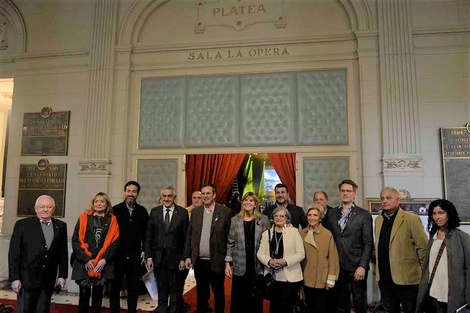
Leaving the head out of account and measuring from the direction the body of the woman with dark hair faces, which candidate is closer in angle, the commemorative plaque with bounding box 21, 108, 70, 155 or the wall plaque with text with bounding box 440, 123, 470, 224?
the commemorative plaque

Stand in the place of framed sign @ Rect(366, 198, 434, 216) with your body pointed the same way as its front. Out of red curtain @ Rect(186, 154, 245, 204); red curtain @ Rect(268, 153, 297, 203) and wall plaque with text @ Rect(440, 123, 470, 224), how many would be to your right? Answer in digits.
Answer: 2

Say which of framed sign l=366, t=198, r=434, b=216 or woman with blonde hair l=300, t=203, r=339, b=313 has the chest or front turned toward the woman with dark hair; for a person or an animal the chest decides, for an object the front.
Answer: the framed sign

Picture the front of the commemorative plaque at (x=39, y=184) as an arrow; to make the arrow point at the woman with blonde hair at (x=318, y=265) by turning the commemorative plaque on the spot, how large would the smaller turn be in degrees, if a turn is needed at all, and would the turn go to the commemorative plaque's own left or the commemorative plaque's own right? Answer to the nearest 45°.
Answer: approximately 45° to the commemorative plaque's own left

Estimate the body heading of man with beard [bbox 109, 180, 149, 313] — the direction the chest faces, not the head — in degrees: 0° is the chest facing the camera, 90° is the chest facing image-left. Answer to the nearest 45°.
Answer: approximately 0°

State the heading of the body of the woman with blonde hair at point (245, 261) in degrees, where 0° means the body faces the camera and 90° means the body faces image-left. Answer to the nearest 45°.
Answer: approximately 0°
